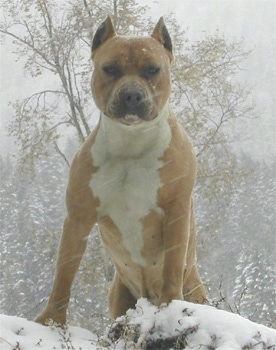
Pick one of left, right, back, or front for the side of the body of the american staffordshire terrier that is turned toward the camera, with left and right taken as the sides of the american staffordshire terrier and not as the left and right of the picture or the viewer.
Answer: front

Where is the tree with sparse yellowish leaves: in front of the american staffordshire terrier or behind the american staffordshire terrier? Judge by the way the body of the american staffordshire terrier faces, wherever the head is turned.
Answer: behind
